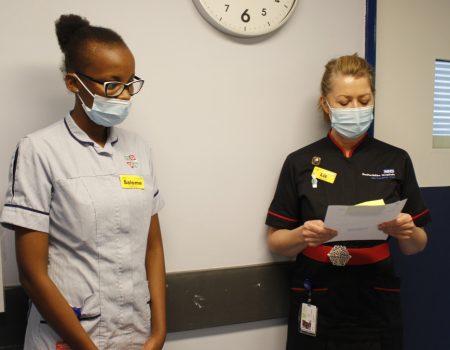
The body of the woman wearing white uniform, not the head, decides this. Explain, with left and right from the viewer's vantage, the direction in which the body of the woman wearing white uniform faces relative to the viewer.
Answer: facing the viewer and to the right of the viewer

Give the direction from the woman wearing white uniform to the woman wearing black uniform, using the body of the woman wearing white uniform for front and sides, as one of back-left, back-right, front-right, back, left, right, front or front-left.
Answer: front-left

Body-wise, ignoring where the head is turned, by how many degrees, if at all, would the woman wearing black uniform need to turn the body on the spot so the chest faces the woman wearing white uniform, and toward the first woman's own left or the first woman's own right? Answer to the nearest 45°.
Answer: approximately 45° to the first woman's own right

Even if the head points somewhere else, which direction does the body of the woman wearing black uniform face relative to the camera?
toward the camera

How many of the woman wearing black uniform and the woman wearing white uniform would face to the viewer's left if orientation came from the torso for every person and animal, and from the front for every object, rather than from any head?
0
